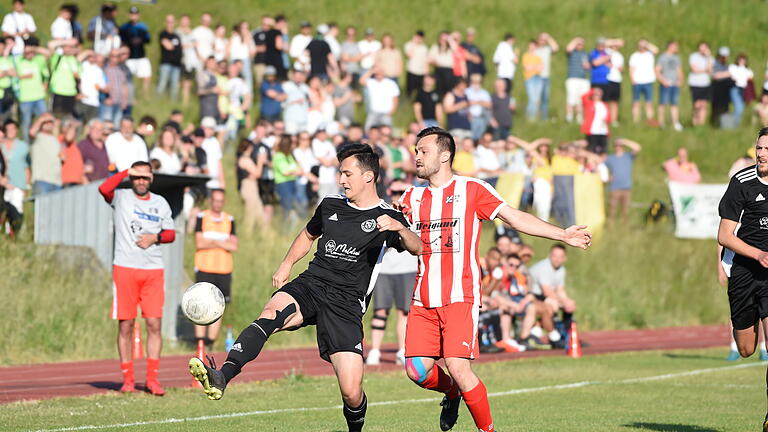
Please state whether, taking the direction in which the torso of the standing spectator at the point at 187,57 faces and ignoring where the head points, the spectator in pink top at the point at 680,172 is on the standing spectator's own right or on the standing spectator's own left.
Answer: on the standing spectator's own left

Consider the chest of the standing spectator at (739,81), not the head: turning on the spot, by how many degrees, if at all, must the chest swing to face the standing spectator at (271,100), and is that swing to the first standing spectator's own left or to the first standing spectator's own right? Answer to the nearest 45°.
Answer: approximately 45° to the first standing spectator's own right

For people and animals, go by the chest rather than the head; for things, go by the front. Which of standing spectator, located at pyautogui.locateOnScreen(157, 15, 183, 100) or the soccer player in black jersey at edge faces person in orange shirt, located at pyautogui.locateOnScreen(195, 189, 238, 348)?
the standing spectator

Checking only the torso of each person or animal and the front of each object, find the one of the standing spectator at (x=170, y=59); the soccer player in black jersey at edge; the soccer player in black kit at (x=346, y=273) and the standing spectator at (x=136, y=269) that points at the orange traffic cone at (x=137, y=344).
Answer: the standing spectator at (x=170, y=59)

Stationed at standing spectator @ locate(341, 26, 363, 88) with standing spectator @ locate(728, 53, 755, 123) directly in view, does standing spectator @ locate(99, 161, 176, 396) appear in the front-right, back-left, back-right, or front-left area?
back-right

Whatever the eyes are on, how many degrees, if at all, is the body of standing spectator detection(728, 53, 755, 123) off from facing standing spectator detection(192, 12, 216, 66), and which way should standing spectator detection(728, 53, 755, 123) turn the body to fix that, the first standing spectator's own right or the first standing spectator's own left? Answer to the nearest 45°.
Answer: approximately 45° to the first standing spectator's own right
